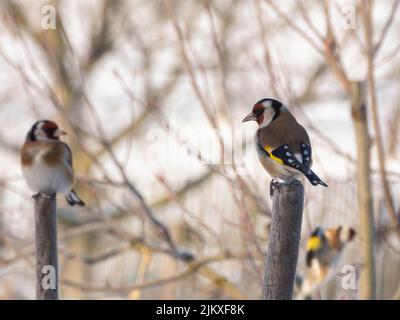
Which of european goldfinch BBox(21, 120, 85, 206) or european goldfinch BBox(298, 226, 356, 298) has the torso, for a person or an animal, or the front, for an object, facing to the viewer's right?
european goldfinch BBox(298, 226, 356, 298)

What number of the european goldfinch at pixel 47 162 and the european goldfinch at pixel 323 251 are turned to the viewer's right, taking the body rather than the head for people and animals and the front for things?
1

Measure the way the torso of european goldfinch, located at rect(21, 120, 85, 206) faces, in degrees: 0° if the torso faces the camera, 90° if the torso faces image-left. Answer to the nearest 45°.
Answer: approximately 45°

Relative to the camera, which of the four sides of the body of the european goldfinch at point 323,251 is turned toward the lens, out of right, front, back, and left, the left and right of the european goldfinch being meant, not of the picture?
right

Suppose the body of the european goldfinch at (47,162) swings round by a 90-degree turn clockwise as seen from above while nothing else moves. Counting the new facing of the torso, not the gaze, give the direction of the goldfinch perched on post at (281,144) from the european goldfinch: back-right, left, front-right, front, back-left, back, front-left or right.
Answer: back

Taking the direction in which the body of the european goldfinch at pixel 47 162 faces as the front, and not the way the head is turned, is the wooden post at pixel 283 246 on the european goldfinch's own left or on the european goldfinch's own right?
on the european goldfinch's own left

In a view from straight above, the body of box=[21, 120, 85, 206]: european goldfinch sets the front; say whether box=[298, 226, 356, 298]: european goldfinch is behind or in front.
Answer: behind

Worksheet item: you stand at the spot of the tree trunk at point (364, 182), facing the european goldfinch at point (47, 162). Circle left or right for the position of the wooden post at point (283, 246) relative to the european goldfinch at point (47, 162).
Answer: left
